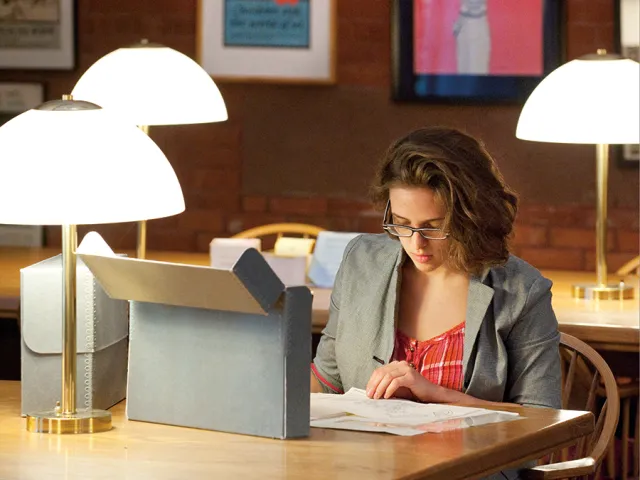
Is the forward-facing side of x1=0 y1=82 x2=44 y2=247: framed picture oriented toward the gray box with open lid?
yes

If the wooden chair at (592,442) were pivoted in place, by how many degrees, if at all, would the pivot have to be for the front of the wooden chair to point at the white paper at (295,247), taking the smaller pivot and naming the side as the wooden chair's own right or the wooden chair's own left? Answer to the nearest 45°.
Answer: approximately 90° to the wooden chair's own right

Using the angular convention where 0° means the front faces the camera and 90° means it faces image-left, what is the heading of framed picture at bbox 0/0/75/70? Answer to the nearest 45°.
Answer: approximately 0°

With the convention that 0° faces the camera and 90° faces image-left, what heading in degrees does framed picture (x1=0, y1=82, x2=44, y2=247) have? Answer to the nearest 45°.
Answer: approximately 0°

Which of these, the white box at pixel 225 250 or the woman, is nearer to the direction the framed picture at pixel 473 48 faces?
the woman

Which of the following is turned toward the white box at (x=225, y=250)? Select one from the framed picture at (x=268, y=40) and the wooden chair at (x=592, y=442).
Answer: the framed picture
